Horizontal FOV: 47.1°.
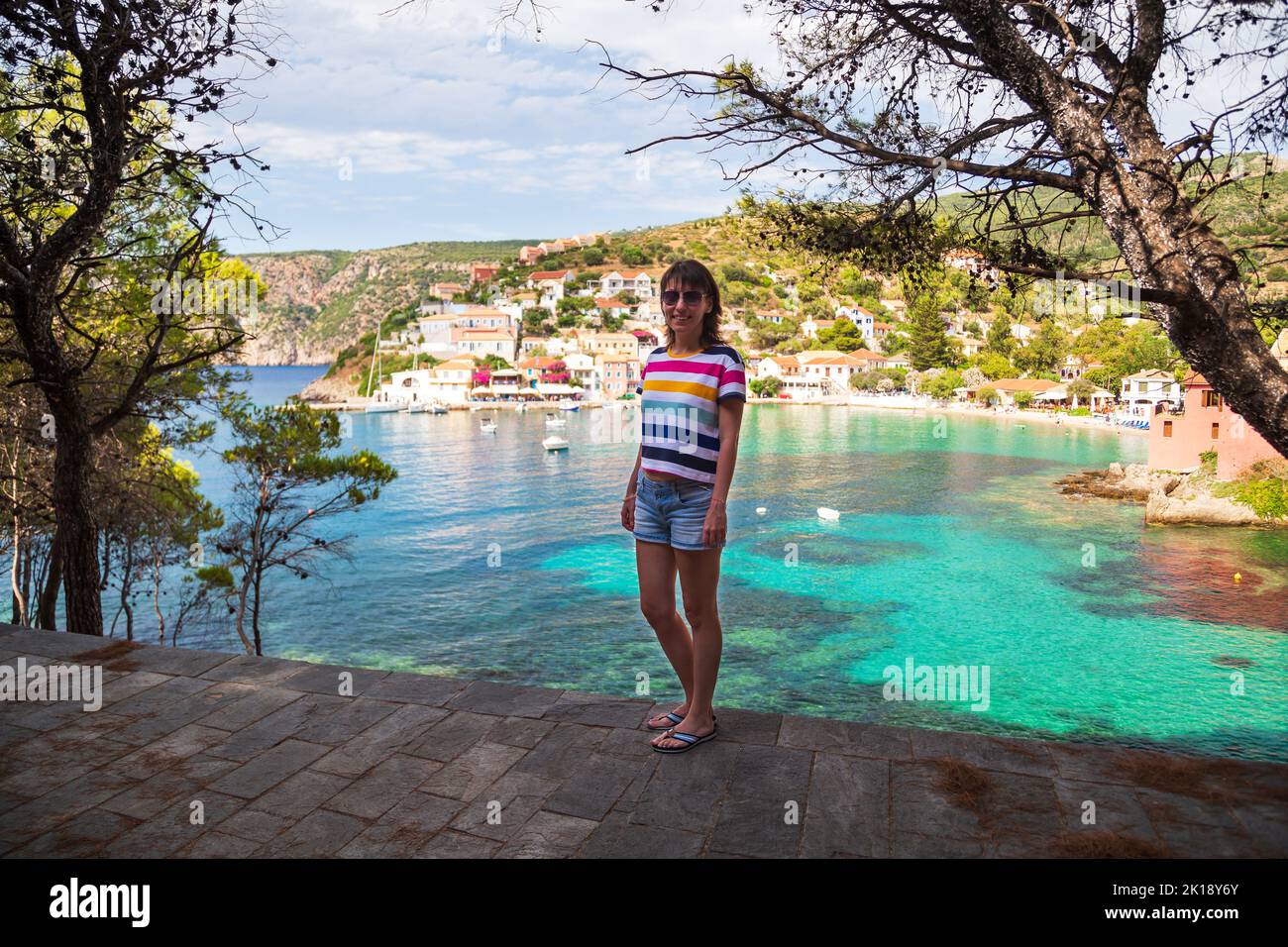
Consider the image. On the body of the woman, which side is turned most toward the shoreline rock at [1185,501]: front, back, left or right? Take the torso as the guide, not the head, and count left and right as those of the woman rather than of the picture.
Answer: back

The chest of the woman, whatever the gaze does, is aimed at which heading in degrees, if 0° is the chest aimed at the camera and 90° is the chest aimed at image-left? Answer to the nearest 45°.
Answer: approximately 45°
